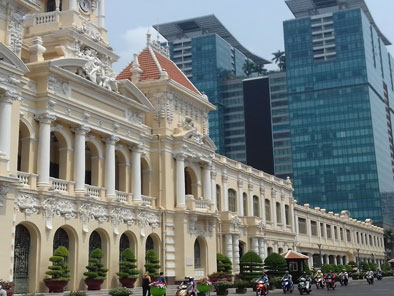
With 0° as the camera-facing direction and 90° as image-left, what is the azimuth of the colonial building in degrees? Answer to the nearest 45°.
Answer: approximately 315°

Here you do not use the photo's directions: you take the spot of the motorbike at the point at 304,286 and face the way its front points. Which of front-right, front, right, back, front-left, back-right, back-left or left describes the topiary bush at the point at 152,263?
front-right

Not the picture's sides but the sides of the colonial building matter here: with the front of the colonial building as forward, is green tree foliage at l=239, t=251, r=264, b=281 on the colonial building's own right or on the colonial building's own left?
on the colonial building's own left

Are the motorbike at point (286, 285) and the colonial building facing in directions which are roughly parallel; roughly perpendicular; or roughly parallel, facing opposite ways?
roughly perpendicular

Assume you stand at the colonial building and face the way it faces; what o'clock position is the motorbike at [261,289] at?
The motorbike is roughly at 11 o'clock from the colonial building.

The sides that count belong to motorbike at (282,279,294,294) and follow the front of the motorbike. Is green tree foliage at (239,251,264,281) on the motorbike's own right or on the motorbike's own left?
on the motorbike's own right

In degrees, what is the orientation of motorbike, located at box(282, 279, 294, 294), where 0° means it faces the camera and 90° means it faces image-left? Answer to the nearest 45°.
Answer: approximately 45°

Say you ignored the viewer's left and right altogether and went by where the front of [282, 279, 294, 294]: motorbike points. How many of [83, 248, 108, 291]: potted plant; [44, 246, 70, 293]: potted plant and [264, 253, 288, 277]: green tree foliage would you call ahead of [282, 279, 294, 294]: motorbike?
2

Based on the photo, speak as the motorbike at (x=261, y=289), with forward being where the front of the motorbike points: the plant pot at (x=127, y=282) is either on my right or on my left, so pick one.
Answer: on my right

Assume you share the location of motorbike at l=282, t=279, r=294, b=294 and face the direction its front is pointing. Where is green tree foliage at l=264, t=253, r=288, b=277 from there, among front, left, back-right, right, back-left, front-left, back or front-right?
back-right
